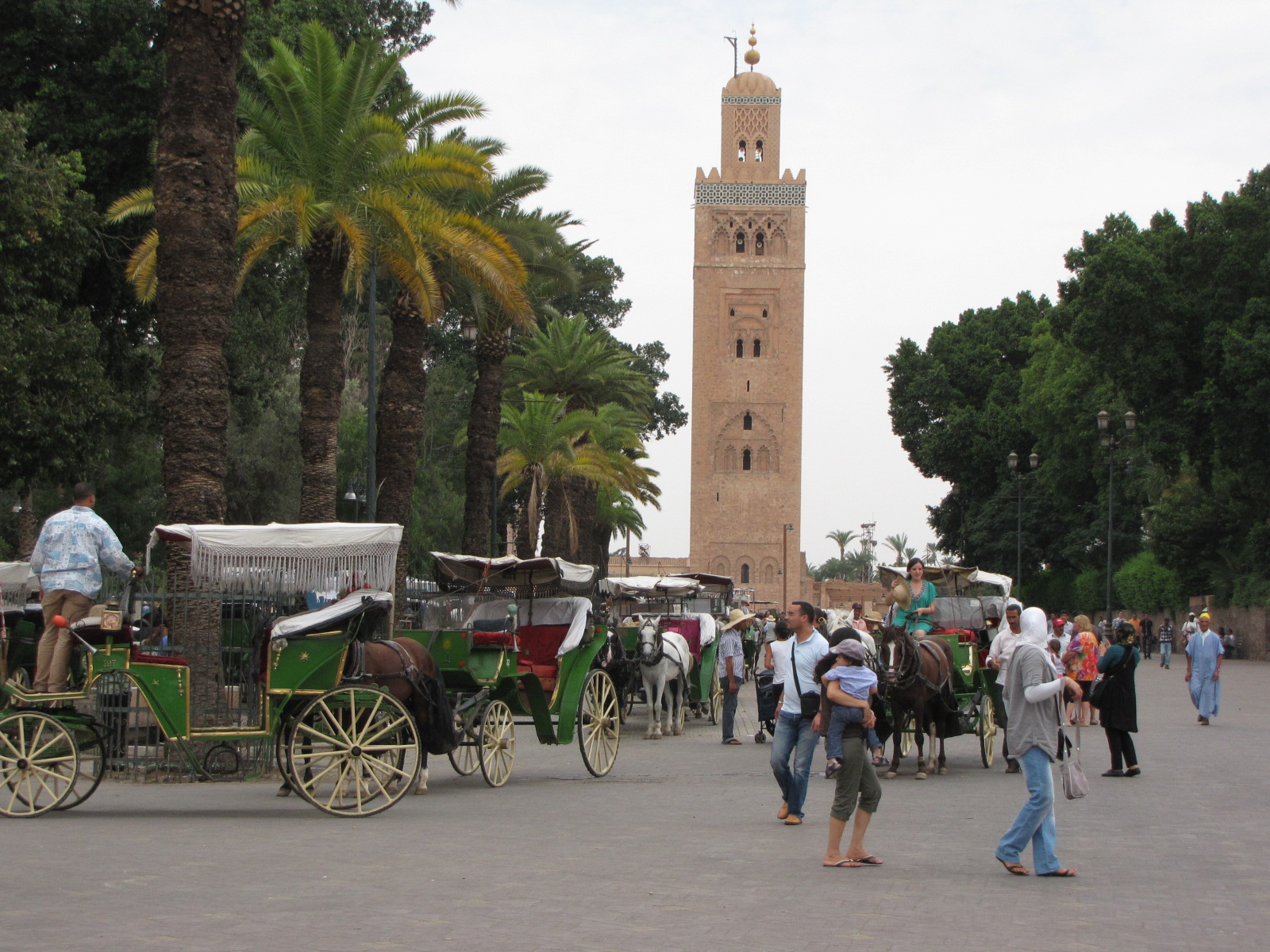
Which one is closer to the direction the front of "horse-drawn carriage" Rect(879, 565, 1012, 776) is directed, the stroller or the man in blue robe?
the stroller

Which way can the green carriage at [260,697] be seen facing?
to the viewer's left

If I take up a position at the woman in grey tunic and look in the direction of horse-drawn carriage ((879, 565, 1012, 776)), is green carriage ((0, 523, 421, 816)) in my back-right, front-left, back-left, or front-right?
front-left

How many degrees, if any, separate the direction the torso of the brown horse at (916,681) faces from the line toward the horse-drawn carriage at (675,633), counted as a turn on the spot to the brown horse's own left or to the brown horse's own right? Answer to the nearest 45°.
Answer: approximately 90° to the brown horse's own right

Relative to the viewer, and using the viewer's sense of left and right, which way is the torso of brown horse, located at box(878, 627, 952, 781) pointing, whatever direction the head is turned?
facing the viewer and to the left of the viewer

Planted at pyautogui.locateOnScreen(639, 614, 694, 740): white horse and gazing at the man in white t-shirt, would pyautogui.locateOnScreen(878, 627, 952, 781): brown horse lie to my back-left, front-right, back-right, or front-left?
front-left

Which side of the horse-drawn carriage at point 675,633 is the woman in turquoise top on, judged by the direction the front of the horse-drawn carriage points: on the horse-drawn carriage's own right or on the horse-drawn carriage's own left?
on the horse-drawn carriage's own left

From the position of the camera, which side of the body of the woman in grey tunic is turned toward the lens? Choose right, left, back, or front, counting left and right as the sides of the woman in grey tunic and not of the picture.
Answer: right

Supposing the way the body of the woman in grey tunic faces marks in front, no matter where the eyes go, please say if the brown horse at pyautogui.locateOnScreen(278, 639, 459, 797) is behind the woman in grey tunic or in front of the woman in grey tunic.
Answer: behind

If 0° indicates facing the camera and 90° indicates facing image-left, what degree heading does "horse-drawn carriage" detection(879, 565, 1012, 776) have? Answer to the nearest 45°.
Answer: approximately 45°

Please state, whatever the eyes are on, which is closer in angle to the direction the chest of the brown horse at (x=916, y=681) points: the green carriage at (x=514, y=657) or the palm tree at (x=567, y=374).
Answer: the green carriage
